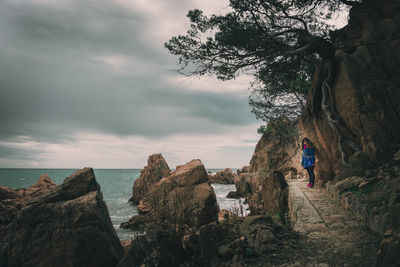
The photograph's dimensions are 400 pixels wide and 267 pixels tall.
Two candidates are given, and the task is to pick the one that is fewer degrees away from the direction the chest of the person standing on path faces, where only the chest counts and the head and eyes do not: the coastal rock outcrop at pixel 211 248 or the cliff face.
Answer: the coastal rock outcrop

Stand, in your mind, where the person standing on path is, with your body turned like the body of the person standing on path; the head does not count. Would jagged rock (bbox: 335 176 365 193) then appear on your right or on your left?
on your left

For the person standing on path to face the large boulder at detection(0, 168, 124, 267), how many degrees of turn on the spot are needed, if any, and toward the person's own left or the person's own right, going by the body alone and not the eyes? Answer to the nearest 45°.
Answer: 0° — they already face it

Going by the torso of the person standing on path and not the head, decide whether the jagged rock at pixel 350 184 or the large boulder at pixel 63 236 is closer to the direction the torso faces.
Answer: the large boulder

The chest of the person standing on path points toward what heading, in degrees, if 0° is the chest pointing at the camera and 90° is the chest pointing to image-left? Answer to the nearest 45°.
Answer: approximately 45°

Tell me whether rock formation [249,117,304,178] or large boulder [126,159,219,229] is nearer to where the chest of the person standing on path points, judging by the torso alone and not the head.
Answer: the large boulder
